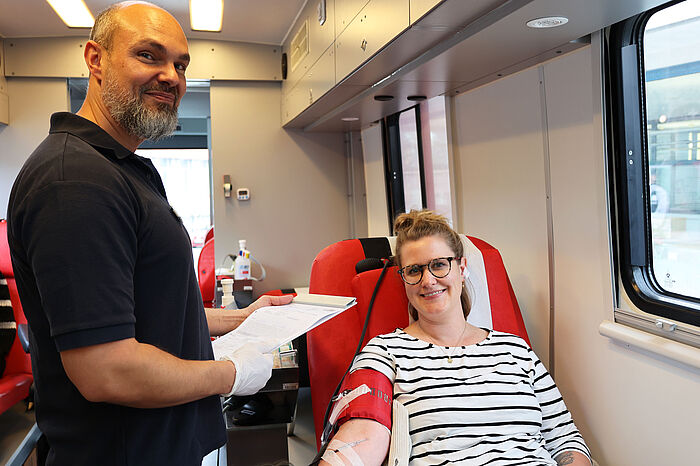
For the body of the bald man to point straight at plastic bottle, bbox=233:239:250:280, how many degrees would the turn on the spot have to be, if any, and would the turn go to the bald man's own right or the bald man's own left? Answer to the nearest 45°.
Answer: approximately 90° to the bald man's own left

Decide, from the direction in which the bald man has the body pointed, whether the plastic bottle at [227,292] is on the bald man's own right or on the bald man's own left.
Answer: on the bald man's own left

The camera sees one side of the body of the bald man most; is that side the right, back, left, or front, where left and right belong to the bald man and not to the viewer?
right

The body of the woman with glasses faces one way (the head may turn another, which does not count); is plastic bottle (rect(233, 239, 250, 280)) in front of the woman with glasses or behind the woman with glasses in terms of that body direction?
behind

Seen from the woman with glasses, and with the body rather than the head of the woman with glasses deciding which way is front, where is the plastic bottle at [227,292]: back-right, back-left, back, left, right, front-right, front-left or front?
back-right

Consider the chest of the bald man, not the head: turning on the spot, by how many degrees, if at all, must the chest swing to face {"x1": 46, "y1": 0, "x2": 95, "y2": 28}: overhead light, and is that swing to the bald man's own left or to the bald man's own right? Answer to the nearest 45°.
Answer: approximately 90° to the bald man's own left

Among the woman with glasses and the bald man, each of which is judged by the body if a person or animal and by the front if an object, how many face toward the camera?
1

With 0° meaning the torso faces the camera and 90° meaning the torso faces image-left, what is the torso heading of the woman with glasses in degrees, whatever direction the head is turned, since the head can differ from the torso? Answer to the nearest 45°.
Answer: approximately 0°

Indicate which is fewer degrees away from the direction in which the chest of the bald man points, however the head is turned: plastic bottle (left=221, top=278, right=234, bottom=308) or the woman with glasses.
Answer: the woman with glasses

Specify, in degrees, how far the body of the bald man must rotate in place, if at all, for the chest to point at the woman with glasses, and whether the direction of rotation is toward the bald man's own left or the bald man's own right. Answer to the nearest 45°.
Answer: approximately 45° to the bald man's own left
